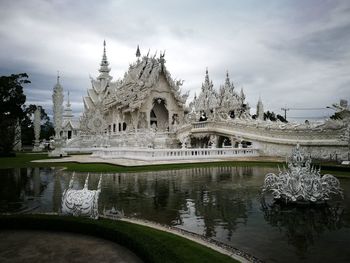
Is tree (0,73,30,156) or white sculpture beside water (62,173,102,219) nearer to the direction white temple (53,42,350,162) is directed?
the white sculpture beside water

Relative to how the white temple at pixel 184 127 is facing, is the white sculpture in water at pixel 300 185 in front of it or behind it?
in front

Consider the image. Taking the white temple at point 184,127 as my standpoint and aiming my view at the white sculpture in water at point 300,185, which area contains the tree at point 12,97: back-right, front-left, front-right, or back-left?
back-right
